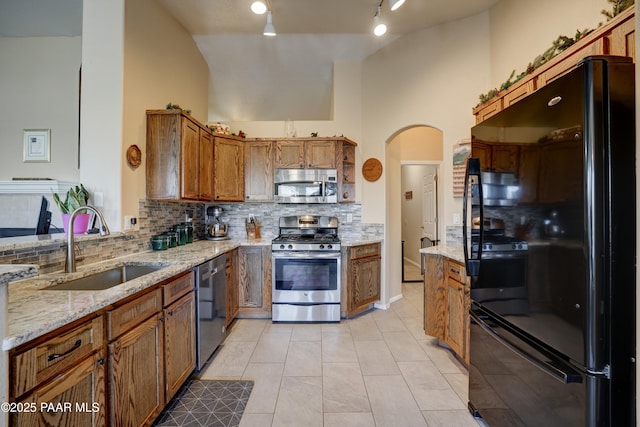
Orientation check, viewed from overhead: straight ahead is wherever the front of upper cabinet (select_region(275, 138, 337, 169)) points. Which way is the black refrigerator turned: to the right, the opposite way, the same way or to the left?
to the right

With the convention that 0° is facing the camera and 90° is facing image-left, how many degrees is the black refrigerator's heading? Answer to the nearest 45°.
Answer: approximately 45°

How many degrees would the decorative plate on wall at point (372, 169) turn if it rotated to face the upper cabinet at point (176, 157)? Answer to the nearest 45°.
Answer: approximately 45° to its right

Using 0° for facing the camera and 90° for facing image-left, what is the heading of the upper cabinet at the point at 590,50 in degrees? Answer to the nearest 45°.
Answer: approximately 45°

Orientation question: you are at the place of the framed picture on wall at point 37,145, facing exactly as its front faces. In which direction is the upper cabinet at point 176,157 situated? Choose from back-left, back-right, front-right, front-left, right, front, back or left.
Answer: front-left

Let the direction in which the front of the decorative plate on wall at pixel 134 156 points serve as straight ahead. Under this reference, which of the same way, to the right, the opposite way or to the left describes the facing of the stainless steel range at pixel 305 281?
to the right

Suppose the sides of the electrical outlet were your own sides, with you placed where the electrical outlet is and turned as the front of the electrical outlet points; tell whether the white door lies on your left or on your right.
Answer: on your left
